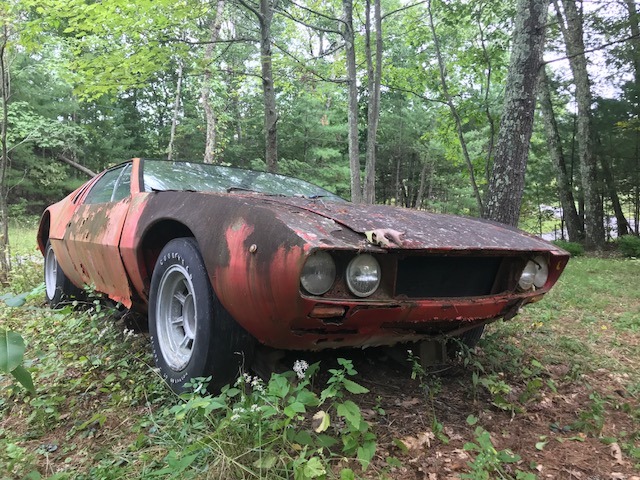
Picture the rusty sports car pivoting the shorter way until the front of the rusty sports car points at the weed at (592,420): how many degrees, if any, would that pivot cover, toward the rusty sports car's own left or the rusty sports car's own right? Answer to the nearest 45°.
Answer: approximately 45° to the rusty sports car's own left

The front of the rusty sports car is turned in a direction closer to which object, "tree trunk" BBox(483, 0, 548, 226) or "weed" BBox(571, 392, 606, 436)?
the weed

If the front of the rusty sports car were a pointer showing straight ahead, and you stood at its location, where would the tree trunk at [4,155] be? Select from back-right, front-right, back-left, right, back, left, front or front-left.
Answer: back

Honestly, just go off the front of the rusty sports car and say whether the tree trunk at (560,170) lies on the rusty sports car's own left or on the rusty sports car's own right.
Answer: on the rusty sports car's own left

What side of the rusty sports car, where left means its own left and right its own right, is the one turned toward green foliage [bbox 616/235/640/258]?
left

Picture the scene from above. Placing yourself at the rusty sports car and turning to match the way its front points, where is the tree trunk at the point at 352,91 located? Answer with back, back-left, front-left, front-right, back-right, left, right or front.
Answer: back-left

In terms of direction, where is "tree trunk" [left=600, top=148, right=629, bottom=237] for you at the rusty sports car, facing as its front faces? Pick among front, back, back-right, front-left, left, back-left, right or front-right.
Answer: left

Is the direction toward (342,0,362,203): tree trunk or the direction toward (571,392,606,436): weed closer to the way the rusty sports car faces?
the weed

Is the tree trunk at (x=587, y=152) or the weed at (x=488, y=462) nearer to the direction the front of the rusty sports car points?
the weed

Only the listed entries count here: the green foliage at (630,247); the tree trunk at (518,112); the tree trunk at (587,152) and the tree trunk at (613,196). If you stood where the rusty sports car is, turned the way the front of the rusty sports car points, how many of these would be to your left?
4

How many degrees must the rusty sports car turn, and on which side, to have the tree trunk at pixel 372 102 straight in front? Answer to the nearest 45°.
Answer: approximately 135° to its left

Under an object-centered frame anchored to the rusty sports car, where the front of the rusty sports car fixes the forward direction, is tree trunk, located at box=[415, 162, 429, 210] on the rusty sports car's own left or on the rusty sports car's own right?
on the rusty sports car's own left

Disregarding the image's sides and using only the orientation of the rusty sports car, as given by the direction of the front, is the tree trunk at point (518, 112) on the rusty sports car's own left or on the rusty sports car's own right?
on the rusty sports car's own left

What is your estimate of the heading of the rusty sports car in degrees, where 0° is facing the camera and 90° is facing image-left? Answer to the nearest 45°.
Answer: approximately 315°

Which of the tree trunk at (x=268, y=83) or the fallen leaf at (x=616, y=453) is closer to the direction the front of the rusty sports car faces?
the fallen leaf
